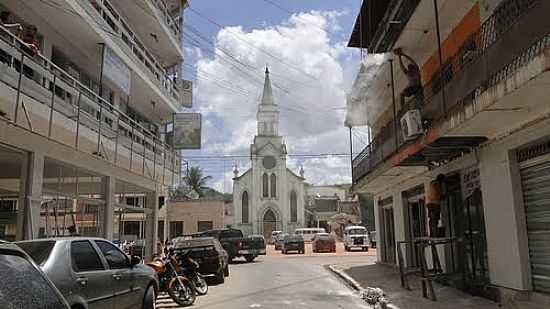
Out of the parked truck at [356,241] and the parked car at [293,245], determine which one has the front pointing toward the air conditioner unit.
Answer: the parked truck at [356,241]

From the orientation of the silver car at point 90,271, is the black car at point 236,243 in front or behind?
in front

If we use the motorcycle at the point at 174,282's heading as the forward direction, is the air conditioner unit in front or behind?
in front

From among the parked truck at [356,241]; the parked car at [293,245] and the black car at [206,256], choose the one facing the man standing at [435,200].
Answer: the parked truck at [356,241]

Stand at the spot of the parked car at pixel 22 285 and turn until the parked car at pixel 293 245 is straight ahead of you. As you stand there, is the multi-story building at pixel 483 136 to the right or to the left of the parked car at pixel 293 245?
right
